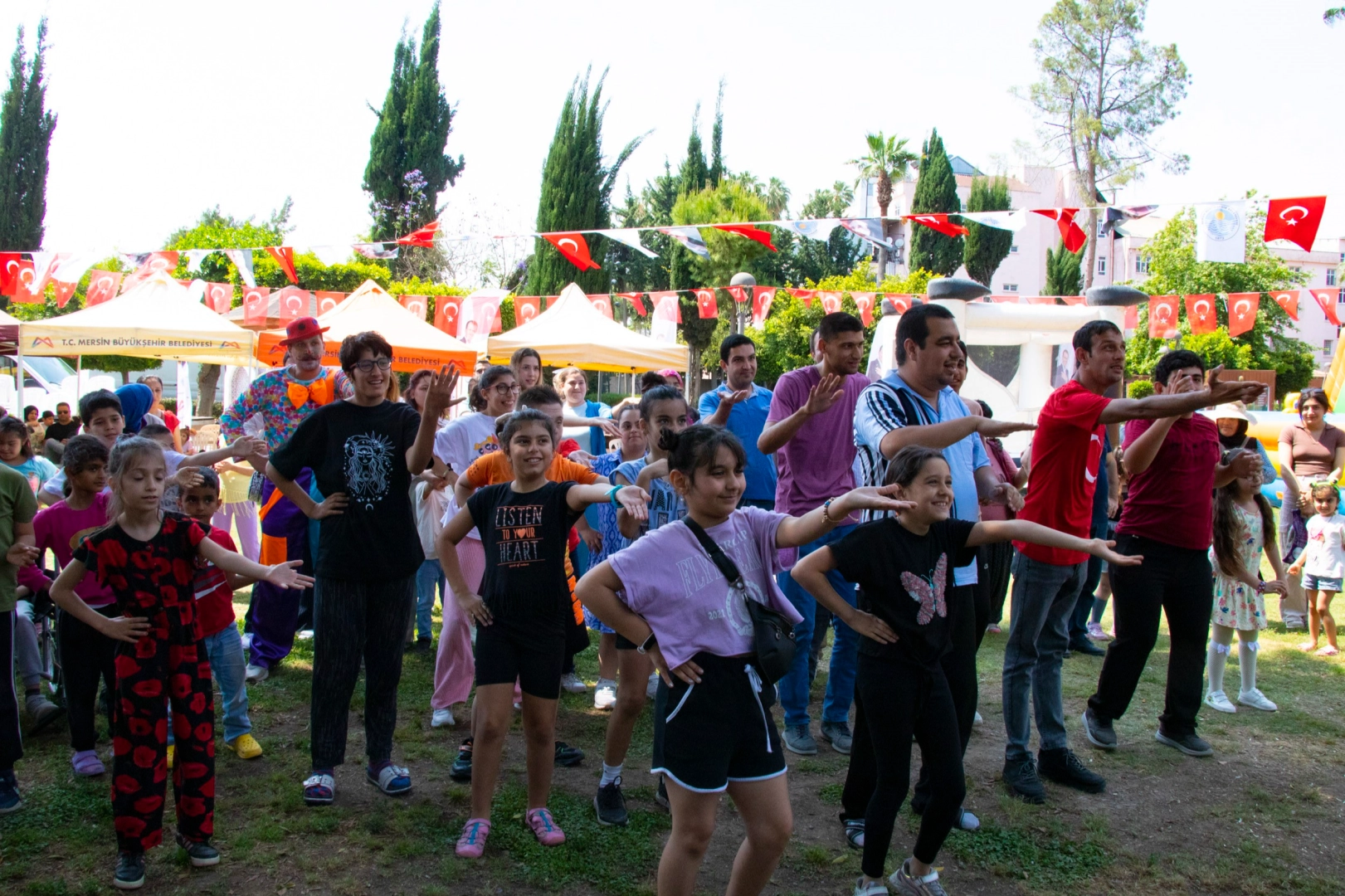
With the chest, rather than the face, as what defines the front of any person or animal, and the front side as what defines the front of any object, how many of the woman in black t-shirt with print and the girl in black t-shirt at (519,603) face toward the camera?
2

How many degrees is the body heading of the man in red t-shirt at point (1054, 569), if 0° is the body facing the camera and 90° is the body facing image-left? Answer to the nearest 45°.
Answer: approximately 315°

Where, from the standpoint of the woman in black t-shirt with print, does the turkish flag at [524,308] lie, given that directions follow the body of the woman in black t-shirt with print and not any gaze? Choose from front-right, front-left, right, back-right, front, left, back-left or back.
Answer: back

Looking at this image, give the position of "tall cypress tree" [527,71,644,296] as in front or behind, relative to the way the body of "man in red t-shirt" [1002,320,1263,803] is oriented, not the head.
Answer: behind

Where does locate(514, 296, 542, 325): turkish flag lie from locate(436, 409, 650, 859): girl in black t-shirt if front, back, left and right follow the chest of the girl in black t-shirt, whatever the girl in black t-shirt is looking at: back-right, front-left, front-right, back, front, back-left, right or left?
back

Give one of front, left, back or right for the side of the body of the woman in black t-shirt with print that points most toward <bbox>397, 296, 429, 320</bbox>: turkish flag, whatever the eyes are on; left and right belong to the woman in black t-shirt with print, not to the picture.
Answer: back
